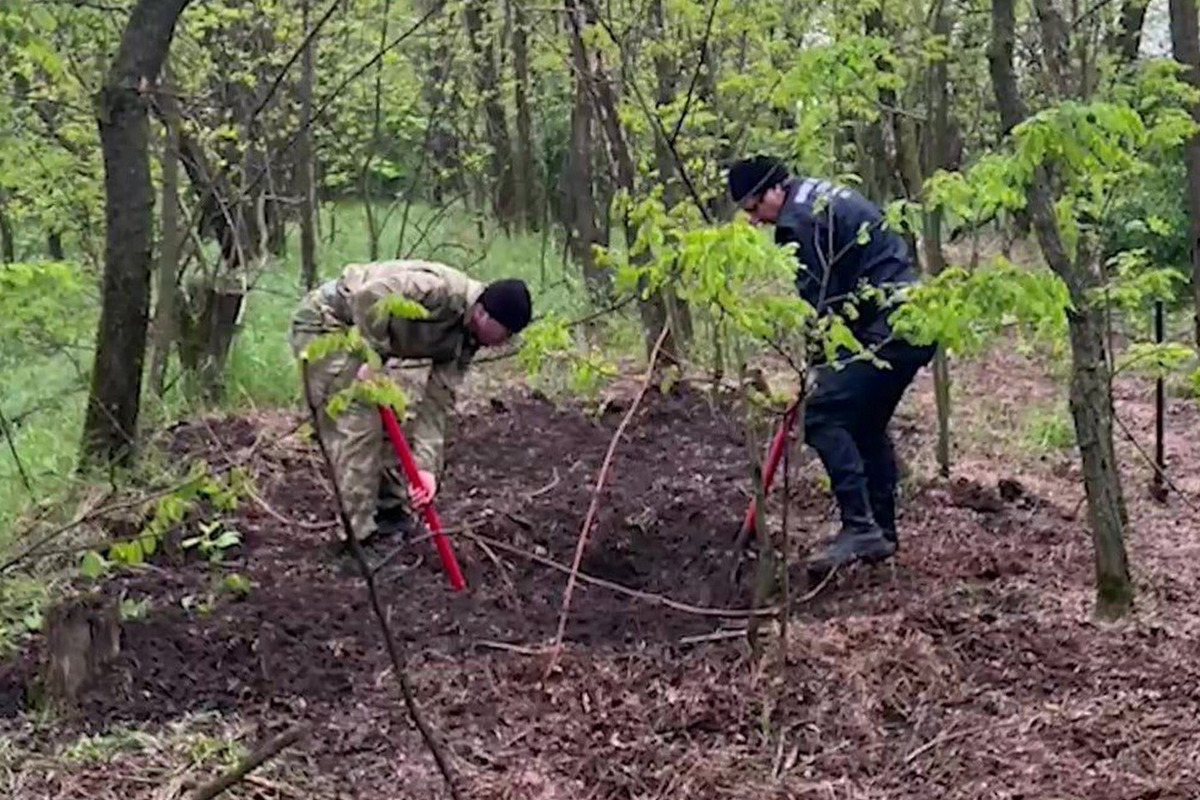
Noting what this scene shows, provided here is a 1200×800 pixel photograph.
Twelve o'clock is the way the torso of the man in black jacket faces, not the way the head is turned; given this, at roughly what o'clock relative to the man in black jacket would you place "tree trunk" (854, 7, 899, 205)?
The tree trunk is roughly at 3 o'clock from the man in black jacket.

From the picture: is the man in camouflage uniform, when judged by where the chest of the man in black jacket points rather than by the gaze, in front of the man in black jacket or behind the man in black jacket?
in front

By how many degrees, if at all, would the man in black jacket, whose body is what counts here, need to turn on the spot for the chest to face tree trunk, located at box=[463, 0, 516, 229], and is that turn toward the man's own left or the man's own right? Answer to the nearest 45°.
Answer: approximately 90° to the man's own right

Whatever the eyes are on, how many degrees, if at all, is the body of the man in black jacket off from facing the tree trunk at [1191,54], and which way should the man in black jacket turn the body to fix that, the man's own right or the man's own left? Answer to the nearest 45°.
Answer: approximately 135° to the man's own right

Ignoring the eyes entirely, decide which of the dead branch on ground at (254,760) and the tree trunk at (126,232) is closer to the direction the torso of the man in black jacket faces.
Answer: the tree trunk

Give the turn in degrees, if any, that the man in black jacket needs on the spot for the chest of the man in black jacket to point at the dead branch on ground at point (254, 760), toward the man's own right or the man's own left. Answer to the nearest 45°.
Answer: approximately 90° to the man's own left

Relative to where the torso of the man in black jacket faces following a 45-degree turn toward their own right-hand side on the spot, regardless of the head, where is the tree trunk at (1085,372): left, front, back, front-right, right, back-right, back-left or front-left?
back

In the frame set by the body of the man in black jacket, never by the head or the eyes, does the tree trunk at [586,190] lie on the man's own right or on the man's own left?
on the man's own right

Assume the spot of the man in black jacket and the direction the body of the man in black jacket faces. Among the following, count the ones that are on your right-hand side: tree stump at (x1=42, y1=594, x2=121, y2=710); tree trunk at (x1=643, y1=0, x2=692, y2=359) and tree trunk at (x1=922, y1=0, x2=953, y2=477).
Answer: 2

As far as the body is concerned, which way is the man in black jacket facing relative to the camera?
to the viewer's left

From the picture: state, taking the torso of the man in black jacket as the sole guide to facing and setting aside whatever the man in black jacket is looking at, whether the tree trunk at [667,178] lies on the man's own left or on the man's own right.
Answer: on the man's own right

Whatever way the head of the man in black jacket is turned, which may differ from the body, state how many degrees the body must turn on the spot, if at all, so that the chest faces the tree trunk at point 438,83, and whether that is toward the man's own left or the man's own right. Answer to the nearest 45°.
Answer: approximately 45° to the man's own right

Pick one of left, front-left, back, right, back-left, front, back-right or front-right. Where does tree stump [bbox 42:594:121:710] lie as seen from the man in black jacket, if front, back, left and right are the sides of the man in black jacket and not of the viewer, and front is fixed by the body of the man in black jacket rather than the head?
front-left

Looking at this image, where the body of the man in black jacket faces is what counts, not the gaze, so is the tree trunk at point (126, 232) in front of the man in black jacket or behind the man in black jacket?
in front
